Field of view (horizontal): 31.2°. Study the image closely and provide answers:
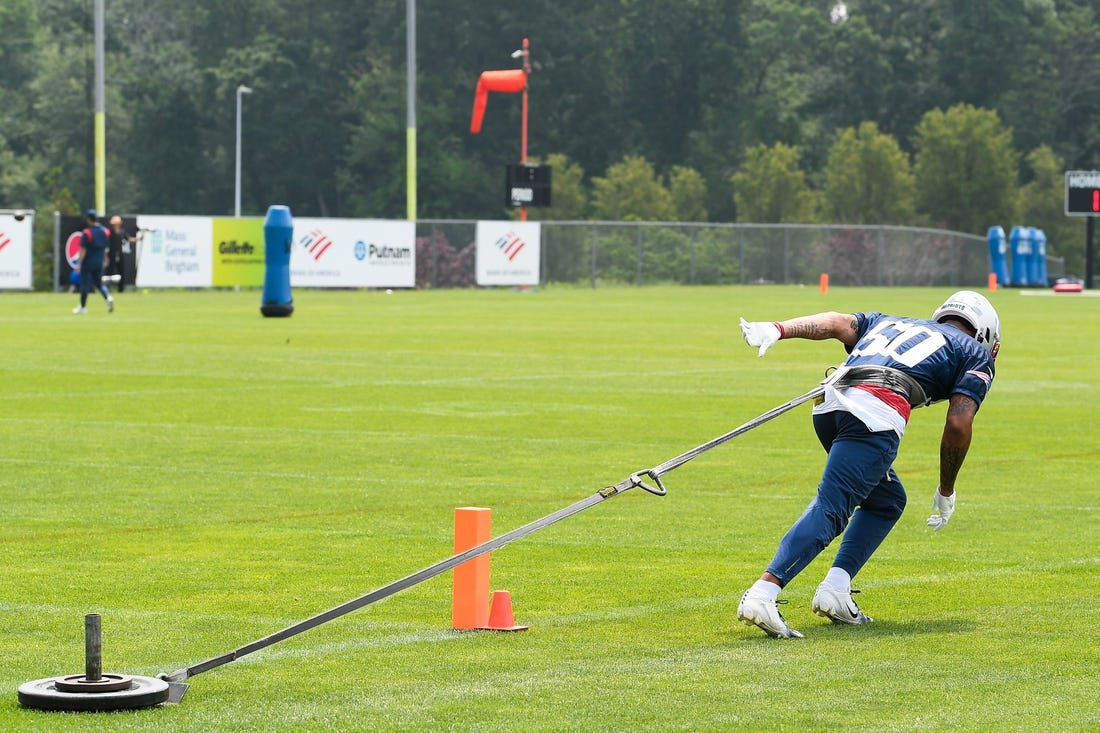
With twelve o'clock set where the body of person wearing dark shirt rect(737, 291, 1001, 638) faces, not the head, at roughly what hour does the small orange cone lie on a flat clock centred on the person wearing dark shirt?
The small orange cone is roughly at 7 o'clock from the person wearing dark shirt.

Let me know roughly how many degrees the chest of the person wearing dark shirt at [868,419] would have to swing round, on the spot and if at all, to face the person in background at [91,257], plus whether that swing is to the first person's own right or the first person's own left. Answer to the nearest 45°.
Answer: approximately 90° to the first person's own left

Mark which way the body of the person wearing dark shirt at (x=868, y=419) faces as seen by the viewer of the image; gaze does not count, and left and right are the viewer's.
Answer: facing away from the viewer and to the right of the viewer

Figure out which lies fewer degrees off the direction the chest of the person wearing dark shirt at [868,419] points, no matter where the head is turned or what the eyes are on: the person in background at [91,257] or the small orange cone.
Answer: the person in background
